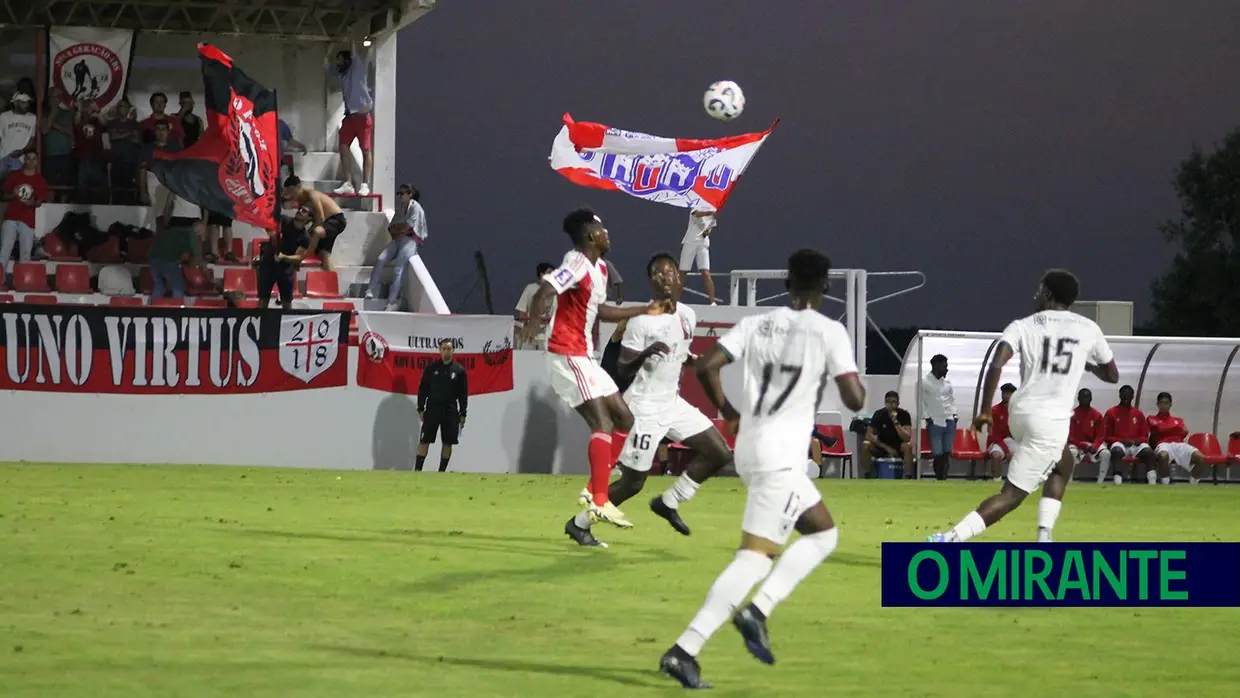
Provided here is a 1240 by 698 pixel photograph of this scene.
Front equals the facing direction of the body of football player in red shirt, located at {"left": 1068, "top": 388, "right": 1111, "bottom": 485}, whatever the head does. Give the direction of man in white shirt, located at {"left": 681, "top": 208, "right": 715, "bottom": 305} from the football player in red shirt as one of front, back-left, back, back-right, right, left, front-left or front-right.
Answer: right

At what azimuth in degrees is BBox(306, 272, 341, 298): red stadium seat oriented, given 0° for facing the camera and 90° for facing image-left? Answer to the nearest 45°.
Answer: approximately 0°

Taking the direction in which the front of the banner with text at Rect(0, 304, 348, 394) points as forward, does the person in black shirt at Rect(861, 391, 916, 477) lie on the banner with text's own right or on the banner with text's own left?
on the banner with text's own left

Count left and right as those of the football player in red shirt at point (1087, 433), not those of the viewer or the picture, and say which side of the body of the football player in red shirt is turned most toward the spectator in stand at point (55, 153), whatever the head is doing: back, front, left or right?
right

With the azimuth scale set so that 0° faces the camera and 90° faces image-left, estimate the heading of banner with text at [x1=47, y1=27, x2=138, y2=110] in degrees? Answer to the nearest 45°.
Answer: approximately 0°

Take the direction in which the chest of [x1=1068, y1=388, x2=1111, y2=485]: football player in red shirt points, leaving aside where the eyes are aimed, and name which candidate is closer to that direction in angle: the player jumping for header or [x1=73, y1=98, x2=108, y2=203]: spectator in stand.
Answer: the player jumping for header
